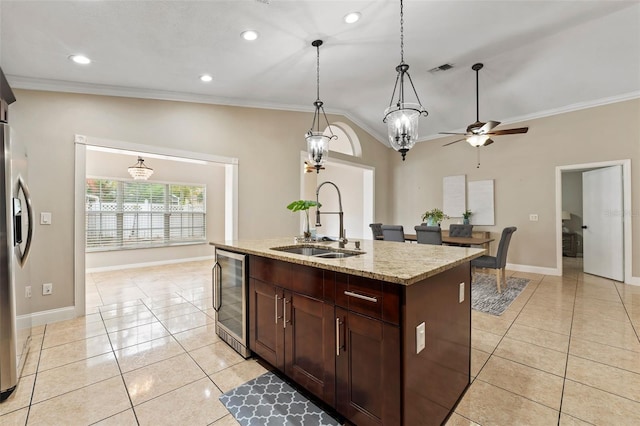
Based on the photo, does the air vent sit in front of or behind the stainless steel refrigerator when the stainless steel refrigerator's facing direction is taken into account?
in front

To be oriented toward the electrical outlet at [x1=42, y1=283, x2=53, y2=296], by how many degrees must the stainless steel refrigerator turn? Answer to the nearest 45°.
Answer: approximately 90° to its left

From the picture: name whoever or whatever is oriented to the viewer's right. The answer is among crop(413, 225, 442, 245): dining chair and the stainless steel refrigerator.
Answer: the stainless steel refrigerator

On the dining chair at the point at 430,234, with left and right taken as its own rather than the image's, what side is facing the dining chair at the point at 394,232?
left

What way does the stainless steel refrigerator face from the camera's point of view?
to the viewer's right

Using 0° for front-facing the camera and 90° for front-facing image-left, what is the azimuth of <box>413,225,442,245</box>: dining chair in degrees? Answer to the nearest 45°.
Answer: approximately 180°

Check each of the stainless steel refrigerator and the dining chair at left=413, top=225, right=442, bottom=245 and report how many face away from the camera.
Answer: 1

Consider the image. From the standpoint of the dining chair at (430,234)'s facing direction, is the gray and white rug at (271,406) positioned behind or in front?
behind

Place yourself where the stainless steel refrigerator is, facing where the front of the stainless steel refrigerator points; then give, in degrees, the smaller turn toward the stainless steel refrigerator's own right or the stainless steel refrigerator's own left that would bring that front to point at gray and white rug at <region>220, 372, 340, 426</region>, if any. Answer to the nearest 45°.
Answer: approximately 45° to the stainless steel refrigerator's own right

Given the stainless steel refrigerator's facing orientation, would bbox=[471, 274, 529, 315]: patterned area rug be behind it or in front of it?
in front
